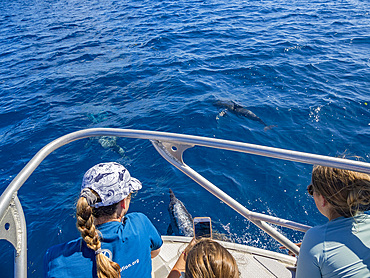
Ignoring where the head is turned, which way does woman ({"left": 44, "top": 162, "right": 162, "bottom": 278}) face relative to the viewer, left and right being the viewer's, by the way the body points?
facing away from the viewer and to the right of the viewer

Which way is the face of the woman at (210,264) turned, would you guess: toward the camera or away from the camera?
away from the camera

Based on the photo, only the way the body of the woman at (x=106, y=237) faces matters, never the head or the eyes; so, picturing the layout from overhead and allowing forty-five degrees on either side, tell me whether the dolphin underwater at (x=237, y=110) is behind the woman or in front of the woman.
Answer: in front

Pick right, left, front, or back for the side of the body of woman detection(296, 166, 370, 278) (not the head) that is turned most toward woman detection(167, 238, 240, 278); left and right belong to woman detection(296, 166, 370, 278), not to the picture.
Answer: left

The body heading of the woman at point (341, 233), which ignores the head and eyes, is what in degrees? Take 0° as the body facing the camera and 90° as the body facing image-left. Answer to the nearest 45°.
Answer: approximately 135°

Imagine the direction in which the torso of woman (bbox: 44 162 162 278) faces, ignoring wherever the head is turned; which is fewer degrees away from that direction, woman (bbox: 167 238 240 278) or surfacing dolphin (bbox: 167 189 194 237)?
the surfacing dolphin

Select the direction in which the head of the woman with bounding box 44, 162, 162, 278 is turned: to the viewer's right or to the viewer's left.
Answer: to the viewer's right
